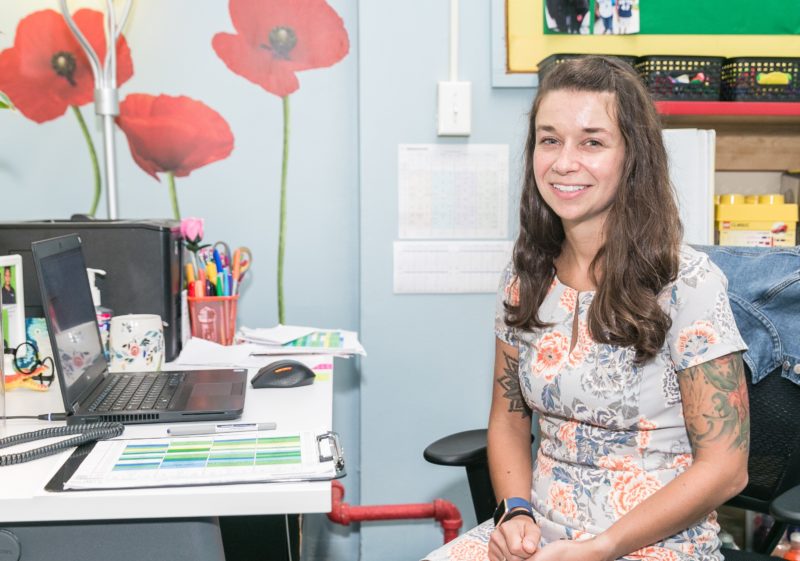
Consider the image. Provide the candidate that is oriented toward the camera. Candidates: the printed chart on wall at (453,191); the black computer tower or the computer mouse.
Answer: the printed chart on wall

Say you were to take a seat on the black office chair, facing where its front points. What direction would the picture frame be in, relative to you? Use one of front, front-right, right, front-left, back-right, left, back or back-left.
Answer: front-right

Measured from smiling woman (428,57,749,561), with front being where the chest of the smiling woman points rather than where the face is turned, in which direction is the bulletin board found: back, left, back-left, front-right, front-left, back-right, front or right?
back-right

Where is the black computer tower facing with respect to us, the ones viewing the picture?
facing to the right of the viewer

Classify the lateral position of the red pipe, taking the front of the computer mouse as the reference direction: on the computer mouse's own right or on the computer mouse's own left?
on the computer mouse's own right

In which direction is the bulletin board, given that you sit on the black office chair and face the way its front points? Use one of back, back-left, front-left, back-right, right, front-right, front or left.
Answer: back-right

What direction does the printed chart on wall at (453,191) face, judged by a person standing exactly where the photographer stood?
facing the viewer

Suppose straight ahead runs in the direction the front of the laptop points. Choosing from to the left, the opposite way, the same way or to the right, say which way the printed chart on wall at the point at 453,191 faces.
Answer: to the right

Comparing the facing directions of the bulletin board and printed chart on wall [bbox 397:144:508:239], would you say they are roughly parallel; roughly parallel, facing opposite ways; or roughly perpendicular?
roughly parallel

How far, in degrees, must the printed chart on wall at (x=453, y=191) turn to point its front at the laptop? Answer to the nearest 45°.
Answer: approximately 45° to its right

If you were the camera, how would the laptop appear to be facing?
facing to the right of the viewer

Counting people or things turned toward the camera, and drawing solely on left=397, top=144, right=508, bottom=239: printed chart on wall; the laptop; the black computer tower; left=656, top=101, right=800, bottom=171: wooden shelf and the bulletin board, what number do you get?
3

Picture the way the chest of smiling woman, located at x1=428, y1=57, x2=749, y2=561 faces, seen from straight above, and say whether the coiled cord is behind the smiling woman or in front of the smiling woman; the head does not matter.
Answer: in front

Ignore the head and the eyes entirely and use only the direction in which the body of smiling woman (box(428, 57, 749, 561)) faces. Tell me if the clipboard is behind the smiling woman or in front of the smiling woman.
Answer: in front
